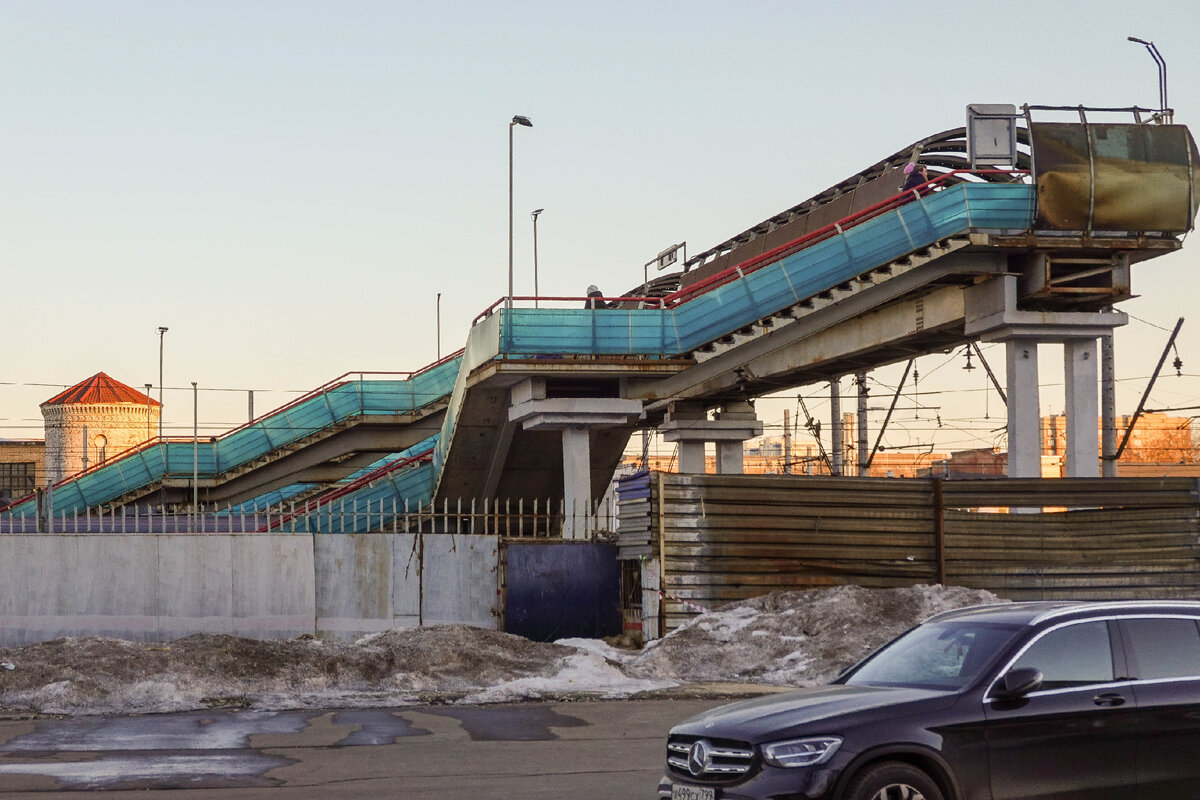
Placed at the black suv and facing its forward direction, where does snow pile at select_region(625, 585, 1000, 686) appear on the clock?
The snow pile is roughly at 4 o'clock from the black suv.

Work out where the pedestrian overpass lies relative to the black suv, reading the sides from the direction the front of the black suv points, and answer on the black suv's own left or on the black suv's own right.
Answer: on the black suv's own right

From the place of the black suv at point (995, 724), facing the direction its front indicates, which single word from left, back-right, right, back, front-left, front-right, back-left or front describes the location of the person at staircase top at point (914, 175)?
back-right

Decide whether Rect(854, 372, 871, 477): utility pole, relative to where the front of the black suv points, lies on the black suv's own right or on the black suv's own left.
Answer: on the black suv's own right

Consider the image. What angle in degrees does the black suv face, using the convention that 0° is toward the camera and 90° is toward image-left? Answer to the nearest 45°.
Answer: approximately 45°

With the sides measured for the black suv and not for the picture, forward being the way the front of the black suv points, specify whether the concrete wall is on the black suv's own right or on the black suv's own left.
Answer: on the black suv's own right
